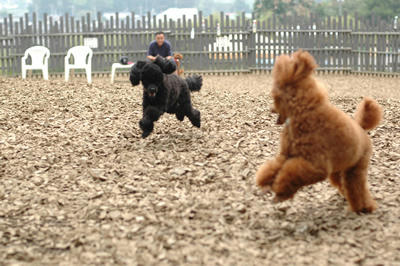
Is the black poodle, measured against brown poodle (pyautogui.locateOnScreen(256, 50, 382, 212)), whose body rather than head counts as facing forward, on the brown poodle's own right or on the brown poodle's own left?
on the brown poodle's own right

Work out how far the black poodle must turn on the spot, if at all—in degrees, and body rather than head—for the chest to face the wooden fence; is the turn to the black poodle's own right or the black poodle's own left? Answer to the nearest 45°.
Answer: approximately 135° to the black poodle's own right

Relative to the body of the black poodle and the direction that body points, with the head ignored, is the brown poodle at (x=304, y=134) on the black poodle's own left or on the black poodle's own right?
on the black poodle's own left

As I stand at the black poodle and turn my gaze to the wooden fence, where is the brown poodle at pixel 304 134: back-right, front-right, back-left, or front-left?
back-right

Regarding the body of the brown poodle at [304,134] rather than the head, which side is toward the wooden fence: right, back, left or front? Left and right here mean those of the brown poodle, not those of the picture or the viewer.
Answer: right

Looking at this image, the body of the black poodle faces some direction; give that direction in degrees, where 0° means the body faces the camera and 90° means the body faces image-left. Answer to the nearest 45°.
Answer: approximately 45°

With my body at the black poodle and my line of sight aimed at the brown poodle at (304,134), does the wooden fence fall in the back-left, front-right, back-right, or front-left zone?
back-left

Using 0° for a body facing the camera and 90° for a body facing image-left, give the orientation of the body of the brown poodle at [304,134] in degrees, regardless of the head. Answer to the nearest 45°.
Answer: approximately 90°

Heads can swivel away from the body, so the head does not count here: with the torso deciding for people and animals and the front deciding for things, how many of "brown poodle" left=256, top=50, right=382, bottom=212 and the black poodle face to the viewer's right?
0
